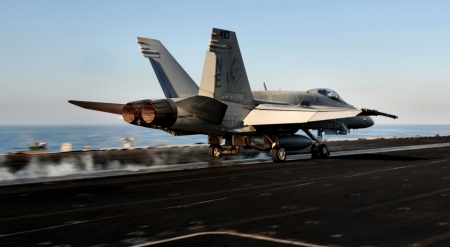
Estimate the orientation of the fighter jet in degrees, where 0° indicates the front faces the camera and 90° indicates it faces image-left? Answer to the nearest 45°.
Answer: approximately 225°
